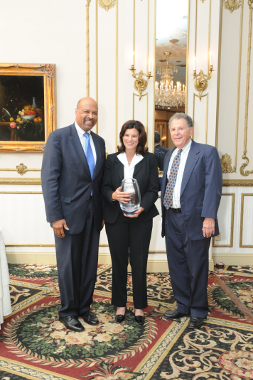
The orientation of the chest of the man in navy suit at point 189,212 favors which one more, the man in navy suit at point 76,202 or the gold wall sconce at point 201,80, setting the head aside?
the man in navy suit

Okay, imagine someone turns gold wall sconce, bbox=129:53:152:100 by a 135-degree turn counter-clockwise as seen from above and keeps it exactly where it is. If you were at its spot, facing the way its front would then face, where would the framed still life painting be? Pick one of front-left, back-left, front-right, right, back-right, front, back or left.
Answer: back-left

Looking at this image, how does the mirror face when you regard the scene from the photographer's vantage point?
facing the viewer

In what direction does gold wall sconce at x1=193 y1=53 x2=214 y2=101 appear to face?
toward the camera

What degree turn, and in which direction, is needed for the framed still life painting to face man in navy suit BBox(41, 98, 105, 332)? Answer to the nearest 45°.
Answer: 0° — it already faces them

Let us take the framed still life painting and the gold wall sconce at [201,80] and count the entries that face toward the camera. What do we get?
2

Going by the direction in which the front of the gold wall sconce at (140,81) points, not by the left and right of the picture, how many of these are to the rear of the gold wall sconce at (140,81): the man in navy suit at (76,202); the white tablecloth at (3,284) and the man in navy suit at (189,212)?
0

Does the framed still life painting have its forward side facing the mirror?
no

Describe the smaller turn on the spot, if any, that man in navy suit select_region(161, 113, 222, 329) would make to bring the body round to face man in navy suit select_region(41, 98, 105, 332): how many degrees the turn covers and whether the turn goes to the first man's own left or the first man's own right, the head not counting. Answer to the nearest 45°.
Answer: approximately 45° to the first man's own right

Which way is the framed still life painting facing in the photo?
toward the camera

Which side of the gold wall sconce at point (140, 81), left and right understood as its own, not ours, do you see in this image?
front

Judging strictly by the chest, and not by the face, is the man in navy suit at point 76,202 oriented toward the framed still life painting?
no

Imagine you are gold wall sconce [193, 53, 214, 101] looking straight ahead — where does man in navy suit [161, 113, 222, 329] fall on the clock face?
The man in navy suit is roughly at 12 o'clock from the gold wall sconce.

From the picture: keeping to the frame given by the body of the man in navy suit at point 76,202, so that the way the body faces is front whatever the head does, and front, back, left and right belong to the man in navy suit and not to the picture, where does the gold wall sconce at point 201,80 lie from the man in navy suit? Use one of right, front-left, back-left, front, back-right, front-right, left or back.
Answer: left

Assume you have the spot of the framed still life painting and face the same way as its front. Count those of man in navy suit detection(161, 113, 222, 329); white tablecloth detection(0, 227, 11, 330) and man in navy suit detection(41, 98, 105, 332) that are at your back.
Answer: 0

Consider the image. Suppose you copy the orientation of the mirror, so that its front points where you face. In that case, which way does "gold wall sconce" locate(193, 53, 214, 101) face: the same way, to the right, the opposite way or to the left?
the same way
